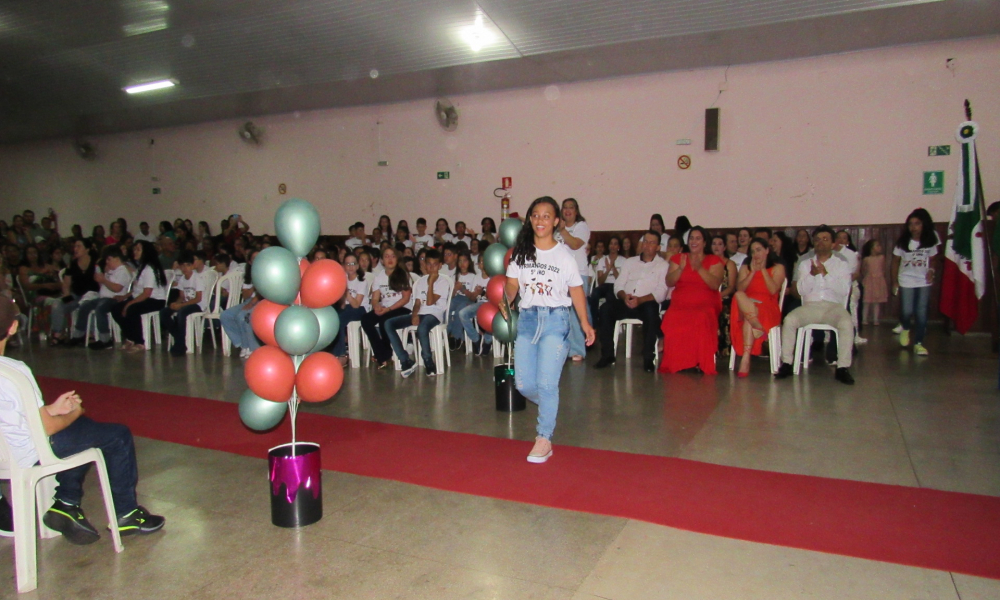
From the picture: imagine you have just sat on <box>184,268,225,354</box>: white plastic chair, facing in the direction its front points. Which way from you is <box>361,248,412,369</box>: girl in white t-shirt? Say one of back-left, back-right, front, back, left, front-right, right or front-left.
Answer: left

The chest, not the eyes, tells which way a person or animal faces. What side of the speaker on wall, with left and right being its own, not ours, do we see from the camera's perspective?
front

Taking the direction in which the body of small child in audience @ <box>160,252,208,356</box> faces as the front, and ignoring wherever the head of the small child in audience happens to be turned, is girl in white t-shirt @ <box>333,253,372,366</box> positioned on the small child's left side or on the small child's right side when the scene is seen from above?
on the small child's left side

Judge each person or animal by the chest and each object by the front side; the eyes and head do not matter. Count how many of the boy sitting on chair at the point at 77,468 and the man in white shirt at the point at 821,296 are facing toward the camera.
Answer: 1

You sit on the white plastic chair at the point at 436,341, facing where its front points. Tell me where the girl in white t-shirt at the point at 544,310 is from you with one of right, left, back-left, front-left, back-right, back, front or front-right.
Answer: front-left

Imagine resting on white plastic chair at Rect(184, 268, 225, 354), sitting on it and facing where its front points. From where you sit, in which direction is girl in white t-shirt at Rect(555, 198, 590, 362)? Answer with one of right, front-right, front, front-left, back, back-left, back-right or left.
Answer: left

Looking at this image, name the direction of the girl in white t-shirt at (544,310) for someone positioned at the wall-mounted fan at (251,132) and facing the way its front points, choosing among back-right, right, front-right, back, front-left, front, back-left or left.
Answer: front-left

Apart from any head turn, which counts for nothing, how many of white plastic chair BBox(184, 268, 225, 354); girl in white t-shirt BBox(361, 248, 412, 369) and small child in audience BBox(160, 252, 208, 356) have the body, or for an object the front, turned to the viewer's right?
0

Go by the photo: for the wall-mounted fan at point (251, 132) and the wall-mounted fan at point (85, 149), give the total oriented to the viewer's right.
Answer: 0

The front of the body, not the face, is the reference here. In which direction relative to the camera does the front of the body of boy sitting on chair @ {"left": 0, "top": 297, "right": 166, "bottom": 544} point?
to the viewer's right

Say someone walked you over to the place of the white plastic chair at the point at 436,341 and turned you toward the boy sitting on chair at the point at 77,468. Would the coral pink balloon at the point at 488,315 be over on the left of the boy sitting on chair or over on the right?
left

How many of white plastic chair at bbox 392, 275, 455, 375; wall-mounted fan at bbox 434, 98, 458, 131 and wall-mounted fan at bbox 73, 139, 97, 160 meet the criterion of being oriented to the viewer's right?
0

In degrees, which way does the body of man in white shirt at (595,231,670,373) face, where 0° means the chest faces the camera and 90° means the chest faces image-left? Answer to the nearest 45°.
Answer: approximately 45°

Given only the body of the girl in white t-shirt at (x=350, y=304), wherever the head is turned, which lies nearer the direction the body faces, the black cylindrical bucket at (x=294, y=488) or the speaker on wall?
the black cylindrical bucket

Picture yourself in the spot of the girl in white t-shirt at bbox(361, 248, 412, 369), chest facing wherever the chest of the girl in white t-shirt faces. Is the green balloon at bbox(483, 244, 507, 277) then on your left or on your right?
on your left

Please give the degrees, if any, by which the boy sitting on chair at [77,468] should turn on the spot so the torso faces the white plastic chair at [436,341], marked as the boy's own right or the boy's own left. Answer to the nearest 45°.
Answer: approximately 45° to the boy's own left

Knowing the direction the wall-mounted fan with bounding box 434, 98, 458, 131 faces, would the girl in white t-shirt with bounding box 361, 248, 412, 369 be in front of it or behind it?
in front
